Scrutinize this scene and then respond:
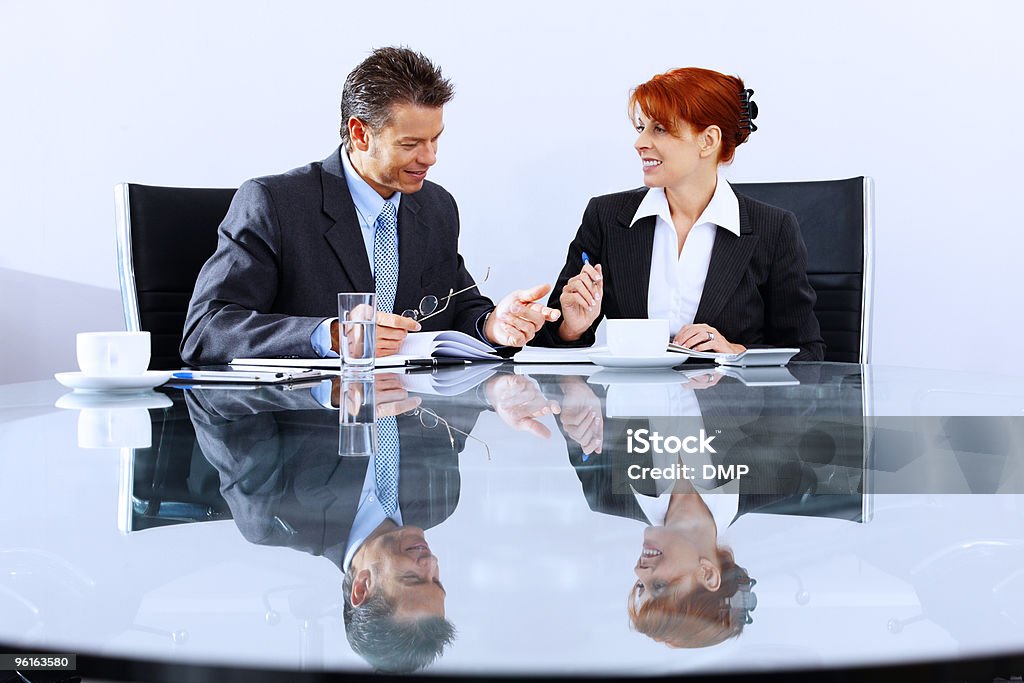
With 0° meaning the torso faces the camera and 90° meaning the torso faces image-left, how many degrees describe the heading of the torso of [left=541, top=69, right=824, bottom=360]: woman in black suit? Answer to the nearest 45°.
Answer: approximately 0°

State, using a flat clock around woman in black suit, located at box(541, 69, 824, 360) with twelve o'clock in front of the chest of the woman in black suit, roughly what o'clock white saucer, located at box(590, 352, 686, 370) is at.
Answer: The white saucer is roughly at 12 o'clock from the woman in black suit.

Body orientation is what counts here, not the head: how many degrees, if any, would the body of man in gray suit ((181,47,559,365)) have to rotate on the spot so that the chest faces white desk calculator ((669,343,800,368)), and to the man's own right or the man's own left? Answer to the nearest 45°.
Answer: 0° — they already face it

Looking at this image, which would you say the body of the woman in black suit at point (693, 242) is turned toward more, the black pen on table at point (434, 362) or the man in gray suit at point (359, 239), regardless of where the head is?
the black pen on table

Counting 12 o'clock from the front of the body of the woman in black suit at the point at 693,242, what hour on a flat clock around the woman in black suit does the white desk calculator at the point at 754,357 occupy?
The white desk calculator is roughly at 12 o'clock from the woman in black suit.

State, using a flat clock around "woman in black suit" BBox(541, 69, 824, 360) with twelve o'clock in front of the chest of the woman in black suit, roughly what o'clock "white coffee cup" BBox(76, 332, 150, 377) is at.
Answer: The white coffee cup is roughly at 1 o'clock from the woman in black suit.

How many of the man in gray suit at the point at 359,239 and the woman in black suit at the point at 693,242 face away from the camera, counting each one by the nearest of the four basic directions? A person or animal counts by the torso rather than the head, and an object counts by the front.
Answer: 0

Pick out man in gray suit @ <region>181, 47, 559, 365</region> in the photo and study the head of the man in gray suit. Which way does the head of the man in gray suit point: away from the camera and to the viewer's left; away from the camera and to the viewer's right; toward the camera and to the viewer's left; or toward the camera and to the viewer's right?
toward the camera and to the viewer's right

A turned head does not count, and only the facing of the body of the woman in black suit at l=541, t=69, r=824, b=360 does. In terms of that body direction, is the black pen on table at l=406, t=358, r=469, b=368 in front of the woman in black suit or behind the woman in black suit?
in front

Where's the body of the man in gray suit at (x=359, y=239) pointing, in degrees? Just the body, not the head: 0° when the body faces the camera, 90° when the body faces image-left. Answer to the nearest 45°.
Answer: approximately 315°

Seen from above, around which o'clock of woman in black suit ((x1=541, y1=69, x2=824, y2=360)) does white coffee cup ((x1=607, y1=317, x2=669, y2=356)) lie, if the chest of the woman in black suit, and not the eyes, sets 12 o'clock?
The white coffee cup is roughly at 12 o'clock from the woman in black suit.

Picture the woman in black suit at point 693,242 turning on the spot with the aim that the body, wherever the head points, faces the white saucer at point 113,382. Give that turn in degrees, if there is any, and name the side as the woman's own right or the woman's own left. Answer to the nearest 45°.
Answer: approximately 45° to the woman's own right

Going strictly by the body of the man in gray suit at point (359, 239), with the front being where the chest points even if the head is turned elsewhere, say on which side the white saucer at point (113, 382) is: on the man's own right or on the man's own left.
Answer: on the man's own right

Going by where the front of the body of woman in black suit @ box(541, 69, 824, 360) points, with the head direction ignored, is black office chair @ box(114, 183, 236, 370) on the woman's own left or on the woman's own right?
on the woman's own right
